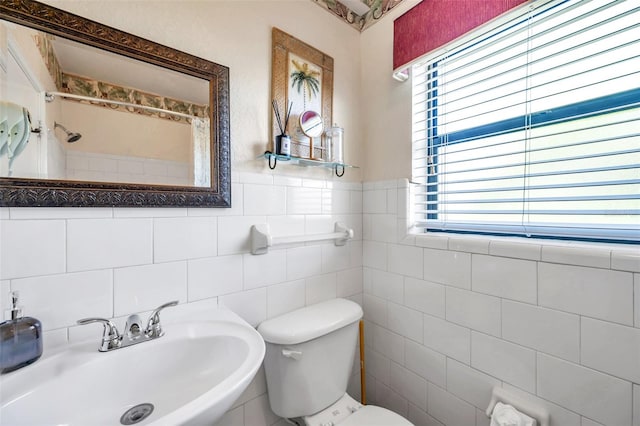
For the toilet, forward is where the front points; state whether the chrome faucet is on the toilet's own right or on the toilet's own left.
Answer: on the toilet's own right

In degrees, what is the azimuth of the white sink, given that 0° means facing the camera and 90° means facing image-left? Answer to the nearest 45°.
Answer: approximately 315°

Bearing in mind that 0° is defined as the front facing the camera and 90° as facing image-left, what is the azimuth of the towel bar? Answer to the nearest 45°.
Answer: approximately 315°

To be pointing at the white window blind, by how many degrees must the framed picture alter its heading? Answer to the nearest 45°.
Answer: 0° — it already faces it

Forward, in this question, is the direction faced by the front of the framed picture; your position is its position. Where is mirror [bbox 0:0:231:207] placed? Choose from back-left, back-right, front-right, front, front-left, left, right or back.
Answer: right

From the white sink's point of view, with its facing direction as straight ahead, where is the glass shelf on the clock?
The glass shelf is roughly at 10 o'clock from the white sink.
